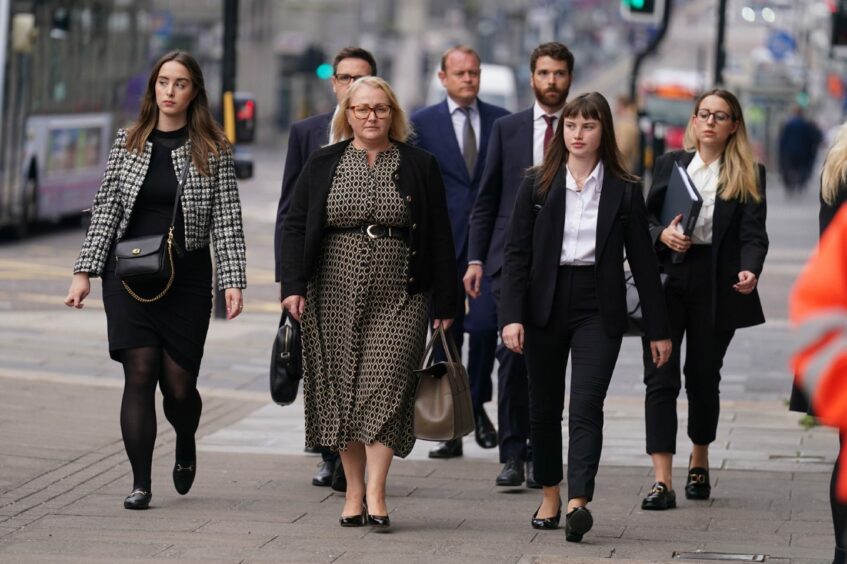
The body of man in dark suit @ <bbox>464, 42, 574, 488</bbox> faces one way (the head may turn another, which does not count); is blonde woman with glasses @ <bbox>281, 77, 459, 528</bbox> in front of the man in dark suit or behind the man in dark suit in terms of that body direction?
in front

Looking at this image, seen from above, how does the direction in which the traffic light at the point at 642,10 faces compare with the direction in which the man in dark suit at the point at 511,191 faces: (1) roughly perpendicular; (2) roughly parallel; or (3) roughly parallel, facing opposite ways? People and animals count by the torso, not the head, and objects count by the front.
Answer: roughly parallel

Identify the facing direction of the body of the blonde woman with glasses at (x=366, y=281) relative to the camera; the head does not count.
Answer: toward the camera

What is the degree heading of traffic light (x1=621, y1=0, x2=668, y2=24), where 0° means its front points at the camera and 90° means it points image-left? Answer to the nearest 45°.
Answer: approximately 0°

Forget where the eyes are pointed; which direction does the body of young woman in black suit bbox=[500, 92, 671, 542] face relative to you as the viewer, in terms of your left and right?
facing the viewer

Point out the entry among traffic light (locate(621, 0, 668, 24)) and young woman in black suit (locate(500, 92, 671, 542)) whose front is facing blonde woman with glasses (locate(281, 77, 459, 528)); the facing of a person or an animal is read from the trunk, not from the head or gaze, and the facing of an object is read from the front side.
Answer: the traffic light

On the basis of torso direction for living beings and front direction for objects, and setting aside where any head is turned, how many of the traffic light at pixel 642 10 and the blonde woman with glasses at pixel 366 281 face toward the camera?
2

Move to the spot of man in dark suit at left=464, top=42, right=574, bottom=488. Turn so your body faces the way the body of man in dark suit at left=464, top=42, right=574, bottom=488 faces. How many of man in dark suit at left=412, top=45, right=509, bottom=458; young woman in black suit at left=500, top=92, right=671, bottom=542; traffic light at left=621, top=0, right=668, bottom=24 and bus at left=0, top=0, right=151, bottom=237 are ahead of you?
1

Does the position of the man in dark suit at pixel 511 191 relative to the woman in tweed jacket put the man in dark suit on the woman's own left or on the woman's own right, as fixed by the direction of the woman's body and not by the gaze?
on the woman's own left

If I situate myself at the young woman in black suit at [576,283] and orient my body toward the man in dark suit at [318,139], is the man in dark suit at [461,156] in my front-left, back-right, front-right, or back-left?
front-right

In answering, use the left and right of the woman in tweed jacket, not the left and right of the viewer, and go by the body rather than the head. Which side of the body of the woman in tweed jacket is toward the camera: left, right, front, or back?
front

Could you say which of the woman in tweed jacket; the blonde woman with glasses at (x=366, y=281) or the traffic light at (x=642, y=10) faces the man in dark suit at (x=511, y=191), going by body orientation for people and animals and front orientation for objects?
the traffic light

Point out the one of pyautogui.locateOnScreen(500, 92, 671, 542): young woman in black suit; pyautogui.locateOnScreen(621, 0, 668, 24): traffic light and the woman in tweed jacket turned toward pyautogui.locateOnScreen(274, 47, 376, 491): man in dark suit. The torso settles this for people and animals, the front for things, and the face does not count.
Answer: the traffic light

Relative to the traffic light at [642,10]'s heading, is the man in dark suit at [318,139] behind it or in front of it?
in front

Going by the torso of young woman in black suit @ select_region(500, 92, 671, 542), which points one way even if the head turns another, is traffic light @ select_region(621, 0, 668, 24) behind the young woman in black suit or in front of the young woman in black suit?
behind

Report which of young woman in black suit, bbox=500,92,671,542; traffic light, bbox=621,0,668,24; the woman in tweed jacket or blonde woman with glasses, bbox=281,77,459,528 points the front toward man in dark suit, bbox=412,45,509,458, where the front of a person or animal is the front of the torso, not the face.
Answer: the traffic light
